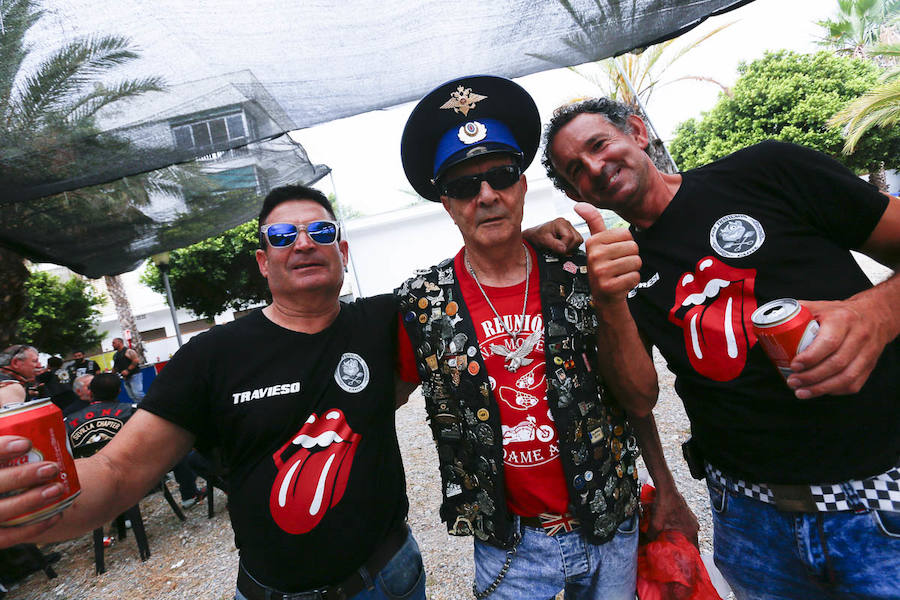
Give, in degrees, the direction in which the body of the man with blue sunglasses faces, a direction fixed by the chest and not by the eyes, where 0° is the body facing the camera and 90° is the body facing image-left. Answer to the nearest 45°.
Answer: approximately 0°

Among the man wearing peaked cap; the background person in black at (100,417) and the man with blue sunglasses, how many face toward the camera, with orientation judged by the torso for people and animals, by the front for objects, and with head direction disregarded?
2

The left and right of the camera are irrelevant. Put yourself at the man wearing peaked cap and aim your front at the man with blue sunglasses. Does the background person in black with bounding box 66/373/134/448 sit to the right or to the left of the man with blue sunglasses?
right

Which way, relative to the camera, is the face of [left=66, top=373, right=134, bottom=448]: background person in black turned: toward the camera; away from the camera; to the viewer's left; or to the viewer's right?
away from the camera

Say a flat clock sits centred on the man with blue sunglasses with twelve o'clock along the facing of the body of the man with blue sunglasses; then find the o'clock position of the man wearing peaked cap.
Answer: The man wearing peaked cap is roughly at 10 o'clock from the man with blue sunglasses.

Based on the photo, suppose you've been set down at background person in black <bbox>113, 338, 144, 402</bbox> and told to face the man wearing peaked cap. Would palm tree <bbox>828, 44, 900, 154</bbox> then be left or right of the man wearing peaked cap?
left

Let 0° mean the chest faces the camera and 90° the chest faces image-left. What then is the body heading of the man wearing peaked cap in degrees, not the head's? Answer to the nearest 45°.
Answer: approximately 0°

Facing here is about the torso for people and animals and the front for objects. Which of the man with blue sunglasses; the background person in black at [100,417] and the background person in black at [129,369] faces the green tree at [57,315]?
the background person in black at [100,417]

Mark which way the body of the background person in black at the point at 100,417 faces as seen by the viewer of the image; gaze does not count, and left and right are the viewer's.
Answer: facing away from the viewer
